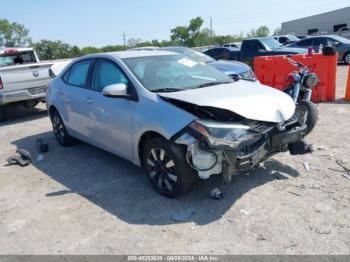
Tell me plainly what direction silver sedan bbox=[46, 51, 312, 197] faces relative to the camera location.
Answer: facing the viewer and to the right of the viewer

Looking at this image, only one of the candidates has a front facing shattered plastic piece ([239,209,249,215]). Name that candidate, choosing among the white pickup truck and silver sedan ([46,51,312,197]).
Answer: the silver sedan

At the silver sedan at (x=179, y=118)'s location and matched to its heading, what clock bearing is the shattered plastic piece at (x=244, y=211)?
The shattered plastic piece is roughly at 12 o'clock from the silver sedan.

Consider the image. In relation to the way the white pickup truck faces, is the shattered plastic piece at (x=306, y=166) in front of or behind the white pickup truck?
behind

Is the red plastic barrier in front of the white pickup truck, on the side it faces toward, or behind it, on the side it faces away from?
behind

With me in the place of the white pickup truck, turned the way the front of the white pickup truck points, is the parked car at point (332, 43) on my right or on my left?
on my right

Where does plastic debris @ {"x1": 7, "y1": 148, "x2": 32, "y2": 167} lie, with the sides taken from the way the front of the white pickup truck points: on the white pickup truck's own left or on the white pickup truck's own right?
on the white pickup truck's own left

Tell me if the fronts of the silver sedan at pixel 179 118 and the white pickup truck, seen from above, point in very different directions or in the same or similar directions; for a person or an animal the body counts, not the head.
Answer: very different directions

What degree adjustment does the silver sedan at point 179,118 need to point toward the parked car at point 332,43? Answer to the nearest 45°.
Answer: approximately 90° to its left

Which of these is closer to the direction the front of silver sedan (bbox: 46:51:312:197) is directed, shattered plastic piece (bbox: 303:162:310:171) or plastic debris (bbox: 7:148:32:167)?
the shattered plastic piece

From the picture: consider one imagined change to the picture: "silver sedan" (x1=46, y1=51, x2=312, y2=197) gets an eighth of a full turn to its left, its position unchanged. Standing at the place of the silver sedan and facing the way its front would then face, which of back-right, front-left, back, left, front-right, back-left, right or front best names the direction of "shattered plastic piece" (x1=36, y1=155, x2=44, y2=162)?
back-left

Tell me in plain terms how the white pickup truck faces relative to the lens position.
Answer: facing away from the viewer and to the left of the viewer
